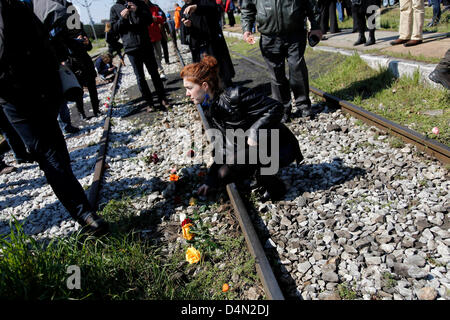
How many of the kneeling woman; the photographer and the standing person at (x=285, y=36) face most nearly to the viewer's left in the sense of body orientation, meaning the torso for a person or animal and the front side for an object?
1

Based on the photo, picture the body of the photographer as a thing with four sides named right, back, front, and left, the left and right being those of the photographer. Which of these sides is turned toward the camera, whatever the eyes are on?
front

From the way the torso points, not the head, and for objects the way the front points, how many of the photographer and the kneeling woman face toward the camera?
1

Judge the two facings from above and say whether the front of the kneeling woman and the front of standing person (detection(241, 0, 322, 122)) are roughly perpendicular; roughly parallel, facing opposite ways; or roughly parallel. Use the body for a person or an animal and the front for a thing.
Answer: roughly perpendicular

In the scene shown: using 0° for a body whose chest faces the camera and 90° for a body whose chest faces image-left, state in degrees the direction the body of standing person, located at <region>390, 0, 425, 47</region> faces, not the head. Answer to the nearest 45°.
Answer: approximately 45°

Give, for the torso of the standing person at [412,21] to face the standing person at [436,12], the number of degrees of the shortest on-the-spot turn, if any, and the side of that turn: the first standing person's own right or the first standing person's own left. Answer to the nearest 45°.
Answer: approximately 135° to the first standing person's own right

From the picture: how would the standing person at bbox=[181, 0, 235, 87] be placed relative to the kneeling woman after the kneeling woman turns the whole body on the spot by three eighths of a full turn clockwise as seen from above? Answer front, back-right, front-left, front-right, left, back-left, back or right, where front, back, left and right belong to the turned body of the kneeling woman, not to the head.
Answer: front-left

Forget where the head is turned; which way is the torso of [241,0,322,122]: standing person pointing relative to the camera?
toward the camera

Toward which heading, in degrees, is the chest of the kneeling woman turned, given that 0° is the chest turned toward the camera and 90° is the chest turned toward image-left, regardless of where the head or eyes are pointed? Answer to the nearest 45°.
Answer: approximately 90°

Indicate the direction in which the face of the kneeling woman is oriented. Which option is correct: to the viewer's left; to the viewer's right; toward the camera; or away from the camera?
to the viewer's left

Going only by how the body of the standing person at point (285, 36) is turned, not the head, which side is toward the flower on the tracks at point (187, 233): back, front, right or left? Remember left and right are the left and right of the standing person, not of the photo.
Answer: front

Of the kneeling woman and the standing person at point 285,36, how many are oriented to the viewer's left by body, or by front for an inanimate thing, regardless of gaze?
1

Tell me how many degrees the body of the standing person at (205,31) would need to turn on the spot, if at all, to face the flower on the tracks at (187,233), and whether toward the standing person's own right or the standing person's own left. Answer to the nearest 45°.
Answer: approximately 45° to the standing person's own left

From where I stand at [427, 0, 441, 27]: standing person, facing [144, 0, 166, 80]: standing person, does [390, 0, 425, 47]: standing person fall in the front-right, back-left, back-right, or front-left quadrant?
front-left

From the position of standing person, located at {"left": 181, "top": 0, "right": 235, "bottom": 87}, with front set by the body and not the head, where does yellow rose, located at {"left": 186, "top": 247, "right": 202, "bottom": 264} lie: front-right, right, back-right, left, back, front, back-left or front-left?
front-left
